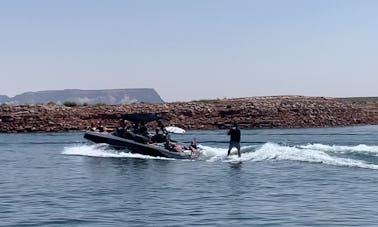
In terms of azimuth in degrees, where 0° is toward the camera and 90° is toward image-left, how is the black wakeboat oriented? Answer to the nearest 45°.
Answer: approximately 90°
